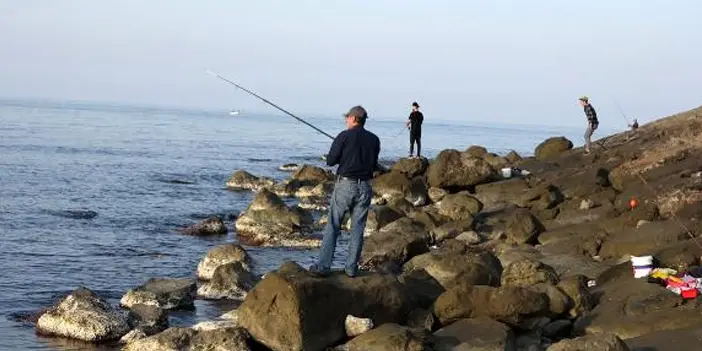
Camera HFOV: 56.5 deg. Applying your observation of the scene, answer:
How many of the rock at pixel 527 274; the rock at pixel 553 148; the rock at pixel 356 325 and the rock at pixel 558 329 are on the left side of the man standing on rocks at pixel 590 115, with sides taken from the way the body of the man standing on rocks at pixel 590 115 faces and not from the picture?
3

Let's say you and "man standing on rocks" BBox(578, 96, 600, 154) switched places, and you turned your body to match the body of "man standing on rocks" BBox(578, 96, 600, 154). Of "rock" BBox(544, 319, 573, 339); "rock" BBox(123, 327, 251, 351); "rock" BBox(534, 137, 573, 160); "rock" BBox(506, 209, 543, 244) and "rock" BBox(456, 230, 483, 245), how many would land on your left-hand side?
4

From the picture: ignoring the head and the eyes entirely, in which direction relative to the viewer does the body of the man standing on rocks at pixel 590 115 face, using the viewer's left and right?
facing to the left of the viewer

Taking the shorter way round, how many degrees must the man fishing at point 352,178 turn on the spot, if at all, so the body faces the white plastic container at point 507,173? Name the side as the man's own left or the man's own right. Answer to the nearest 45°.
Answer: approximately 45° to the man's own right

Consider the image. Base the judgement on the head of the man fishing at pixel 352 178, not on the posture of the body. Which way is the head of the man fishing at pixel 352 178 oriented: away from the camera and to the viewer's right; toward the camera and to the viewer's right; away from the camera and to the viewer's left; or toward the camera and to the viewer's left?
away from the camera and to the viewer's left

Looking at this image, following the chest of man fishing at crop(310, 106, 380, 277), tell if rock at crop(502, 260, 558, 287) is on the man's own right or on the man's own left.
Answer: on the man's own right

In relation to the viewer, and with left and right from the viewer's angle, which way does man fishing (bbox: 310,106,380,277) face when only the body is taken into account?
facing away from the viewer and to the left of the viewer

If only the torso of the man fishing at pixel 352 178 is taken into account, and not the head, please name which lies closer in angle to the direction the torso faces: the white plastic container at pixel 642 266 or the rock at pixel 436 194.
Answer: the rock

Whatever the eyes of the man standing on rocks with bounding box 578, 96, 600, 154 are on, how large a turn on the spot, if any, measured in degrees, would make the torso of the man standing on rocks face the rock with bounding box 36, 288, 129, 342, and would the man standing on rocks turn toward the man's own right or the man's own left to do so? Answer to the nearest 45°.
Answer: approximately 90° to the man's own left
